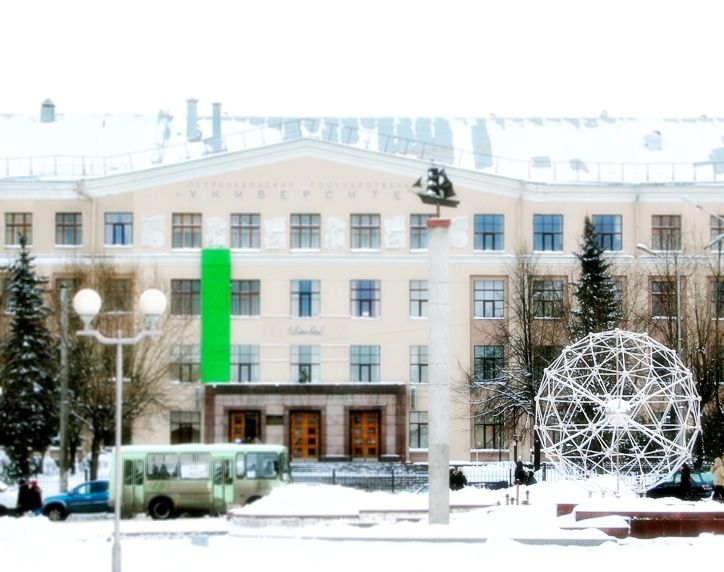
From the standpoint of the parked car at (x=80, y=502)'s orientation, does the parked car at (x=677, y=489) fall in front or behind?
behind

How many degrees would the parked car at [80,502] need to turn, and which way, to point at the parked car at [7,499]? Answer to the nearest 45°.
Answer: approximately 45° to its right

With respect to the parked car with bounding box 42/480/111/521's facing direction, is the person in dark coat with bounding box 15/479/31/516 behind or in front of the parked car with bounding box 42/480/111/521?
in front

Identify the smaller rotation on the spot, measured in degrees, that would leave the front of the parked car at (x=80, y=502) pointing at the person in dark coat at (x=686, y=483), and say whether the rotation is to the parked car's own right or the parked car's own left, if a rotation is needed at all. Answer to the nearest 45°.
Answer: approximately 180°

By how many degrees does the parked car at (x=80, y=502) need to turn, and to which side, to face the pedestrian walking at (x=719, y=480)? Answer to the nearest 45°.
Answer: approximately 135° to its left

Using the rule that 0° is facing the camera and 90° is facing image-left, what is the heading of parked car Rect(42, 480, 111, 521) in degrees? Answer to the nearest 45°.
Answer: approximately 90°

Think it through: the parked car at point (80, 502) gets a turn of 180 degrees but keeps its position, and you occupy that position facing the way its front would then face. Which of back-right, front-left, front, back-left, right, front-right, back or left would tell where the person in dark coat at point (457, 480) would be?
front
